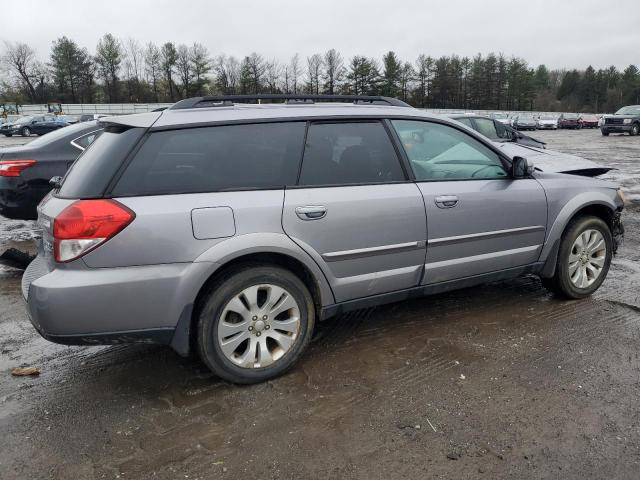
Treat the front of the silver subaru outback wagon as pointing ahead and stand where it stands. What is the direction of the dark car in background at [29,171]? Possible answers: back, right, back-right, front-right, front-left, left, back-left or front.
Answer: left

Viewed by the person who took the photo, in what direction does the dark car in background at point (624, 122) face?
facing the viewer and to the left of the viewer

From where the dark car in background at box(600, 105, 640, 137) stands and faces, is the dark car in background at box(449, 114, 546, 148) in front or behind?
in front

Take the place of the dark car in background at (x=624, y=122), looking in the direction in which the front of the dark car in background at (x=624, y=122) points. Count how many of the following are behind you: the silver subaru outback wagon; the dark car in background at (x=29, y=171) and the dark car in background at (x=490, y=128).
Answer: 0

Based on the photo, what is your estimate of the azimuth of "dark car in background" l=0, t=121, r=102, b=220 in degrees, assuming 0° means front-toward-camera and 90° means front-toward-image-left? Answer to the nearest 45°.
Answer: approximately 225°

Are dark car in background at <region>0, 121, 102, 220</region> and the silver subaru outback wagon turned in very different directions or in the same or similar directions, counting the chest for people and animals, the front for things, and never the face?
same or similar directions

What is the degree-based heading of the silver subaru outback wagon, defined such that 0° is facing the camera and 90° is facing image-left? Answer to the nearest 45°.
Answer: approximately 225°

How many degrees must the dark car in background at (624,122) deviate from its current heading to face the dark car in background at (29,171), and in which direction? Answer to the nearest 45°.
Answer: approximately 45° to its left

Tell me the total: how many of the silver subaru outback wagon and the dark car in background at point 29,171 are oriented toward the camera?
0

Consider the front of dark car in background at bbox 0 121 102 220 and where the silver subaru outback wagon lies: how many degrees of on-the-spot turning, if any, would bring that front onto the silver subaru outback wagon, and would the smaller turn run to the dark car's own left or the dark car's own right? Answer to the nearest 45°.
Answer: approximately 135° to the dark car's own right

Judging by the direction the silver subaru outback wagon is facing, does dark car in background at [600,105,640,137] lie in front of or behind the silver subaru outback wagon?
in front

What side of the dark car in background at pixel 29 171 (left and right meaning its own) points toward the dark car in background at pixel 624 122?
front

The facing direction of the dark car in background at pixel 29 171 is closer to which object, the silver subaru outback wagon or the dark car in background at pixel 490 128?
the dark car in background
